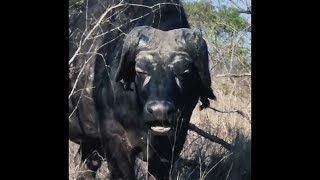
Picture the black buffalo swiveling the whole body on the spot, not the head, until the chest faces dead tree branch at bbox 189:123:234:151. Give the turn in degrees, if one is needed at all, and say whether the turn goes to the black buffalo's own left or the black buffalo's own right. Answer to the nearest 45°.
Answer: approximately 45° to the black buffalo's own left

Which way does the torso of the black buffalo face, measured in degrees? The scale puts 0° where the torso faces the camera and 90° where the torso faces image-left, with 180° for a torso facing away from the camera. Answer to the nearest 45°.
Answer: approximately 315°
